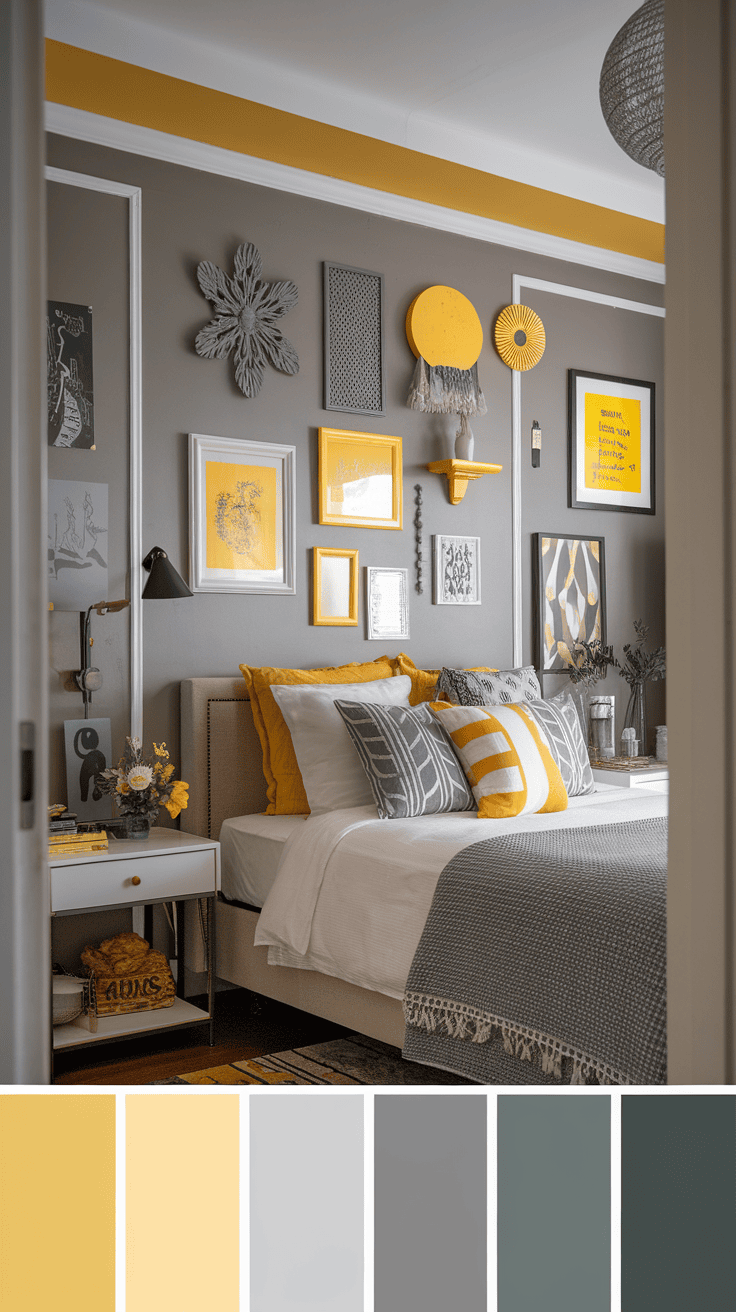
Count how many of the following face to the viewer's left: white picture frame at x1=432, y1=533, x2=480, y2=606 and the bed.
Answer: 0

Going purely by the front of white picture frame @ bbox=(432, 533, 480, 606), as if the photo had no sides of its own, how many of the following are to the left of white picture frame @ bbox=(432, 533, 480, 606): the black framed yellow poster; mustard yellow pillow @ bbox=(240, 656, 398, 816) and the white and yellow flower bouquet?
1

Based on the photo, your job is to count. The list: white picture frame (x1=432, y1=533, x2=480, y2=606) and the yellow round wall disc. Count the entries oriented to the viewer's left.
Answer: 0

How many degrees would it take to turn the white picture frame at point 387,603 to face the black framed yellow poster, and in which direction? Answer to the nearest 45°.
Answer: approximately 90° to its left

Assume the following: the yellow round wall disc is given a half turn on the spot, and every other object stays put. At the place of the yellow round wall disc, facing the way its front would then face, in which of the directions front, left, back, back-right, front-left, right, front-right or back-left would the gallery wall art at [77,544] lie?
left

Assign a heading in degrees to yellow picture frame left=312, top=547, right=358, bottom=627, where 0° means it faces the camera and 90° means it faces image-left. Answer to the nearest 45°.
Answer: approximately 315°

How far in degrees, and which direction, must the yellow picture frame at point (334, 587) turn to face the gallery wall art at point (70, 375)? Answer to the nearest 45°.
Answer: approximately 90° to its right

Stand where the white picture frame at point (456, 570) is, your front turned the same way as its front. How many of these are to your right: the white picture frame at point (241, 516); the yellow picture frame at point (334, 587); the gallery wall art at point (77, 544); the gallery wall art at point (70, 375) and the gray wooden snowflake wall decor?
5

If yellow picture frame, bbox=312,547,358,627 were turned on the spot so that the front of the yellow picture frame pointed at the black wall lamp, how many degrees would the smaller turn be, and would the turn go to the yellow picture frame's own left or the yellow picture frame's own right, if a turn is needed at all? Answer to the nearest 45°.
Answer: approximately 90° to the yellow picture frame's own right
